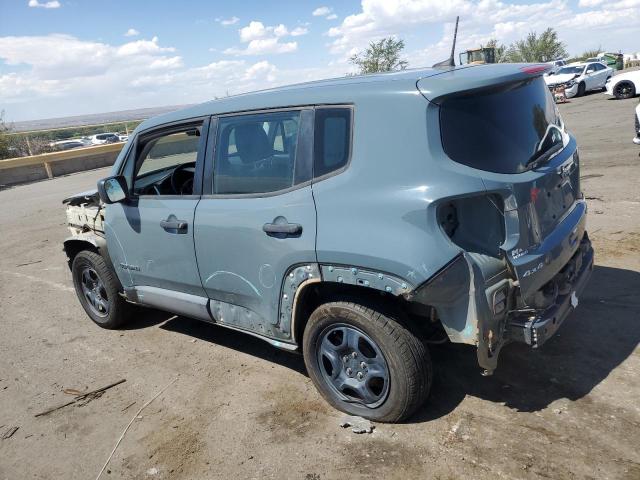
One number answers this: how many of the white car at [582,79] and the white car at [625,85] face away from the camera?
0

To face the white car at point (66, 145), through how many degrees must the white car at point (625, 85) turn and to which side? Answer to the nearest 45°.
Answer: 0° — it already faces it

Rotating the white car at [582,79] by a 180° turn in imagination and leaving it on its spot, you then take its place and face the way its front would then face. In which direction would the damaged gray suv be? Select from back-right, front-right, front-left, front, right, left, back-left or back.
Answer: back-right

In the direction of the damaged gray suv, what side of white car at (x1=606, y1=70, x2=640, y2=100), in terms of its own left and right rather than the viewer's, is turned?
left

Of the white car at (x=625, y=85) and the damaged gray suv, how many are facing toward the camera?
0

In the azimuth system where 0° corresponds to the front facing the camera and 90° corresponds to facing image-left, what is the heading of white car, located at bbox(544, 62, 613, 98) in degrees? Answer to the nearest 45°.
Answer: approximately 45°

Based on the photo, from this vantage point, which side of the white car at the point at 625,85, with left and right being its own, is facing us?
left

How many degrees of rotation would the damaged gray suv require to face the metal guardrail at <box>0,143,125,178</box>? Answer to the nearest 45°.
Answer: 0° — it already faces it

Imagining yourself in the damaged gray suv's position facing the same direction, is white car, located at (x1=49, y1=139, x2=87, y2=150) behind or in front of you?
in front

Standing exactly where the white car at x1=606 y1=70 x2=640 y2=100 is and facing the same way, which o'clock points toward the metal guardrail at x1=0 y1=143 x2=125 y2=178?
The metal guardrail is roughly at 11 o'clock from the white car.

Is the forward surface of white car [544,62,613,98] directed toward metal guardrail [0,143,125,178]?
yes
